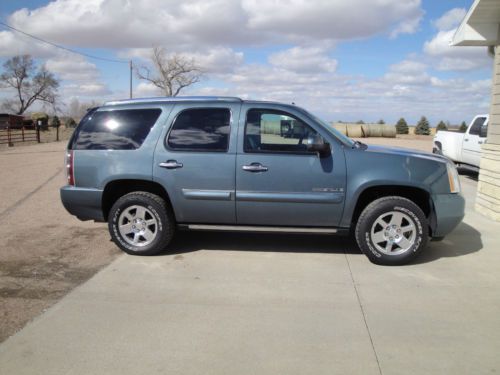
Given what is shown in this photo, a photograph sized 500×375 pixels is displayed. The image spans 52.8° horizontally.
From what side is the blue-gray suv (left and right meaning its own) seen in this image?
right

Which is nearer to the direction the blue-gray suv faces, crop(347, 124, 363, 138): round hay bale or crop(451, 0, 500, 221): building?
the building

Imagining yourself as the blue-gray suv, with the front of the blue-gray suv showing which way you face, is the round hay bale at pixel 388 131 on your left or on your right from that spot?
on your left

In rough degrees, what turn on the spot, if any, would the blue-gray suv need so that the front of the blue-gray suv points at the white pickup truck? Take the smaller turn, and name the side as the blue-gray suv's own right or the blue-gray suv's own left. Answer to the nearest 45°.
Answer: approximately 45° to the blue-gray suv's own left

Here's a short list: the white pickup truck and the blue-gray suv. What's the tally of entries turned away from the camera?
0

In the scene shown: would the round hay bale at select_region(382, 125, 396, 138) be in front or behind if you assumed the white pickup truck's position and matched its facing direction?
behind

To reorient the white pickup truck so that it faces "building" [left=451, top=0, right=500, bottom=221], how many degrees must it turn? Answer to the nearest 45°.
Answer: approximately 45° to its right

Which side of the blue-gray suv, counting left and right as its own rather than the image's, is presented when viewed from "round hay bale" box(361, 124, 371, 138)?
left

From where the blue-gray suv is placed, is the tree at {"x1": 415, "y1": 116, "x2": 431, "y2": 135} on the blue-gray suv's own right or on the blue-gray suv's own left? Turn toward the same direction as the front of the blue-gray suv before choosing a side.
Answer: on the blue-gray suv's own left
